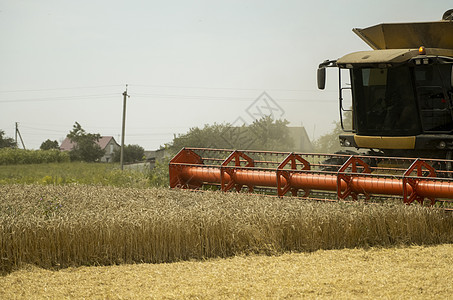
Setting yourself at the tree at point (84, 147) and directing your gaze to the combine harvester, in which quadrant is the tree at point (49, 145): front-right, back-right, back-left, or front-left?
back-right

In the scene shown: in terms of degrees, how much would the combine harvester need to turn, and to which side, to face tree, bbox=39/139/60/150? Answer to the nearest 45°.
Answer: approximately 90° to its right

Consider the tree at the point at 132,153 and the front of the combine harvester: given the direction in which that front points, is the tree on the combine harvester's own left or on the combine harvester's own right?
on the combine harvester's own right

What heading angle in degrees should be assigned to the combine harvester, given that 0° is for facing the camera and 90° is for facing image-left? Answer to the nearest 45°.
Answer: approximately 45°

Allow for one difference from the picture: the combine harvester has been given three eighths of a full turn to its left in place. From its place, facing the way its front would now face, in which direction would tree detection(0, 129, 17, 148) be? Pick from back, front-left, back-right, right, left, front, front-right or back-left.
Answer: back-left
